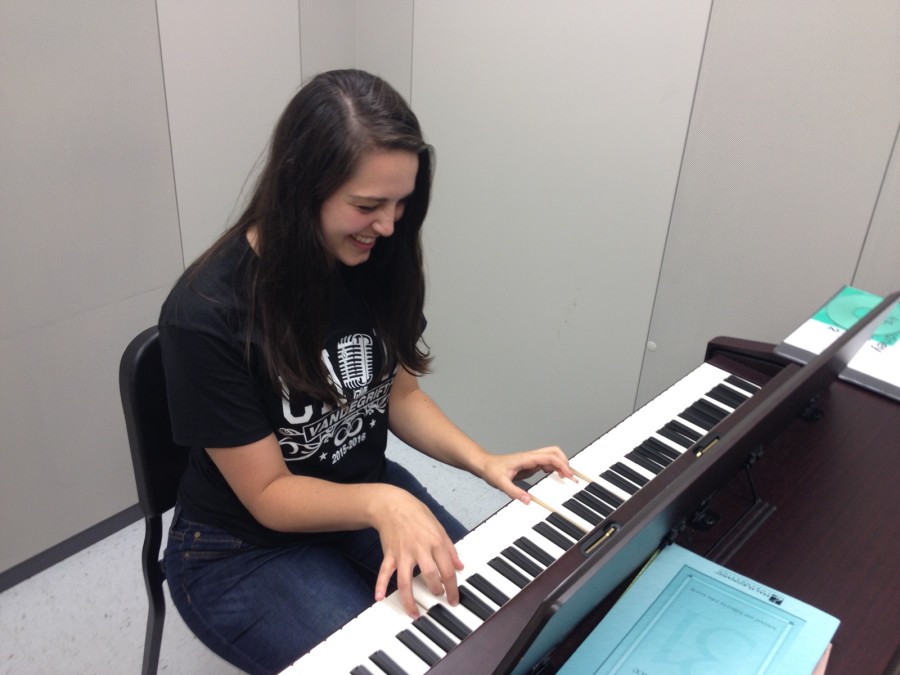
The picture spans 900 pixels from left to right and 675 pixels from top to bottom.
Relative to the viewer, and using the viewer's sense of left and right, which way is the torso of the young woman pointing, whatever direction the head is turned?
facing the viewer and to the right of the viewer

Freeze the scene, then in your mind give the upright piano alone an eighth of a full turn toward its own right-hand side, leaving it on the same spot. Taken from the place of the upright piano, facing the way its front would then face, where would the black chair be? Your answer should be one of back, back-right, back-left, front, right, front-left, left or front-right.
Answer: left

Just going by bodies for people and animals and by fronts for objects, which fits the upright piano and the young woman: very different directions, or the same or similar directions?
very different directions

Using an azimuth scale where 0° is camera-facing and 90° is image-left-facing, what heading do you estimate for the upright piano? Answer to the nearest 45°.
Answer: approximately 135°

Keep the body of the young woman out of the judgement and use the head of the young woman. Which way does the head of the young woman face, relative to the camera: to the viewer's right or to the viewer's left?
to the viewer's right

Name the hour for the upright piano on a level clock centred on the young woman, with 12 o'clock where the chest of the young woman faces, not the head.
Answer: The upright piano is roughly at 11 o'clock from the young woman.

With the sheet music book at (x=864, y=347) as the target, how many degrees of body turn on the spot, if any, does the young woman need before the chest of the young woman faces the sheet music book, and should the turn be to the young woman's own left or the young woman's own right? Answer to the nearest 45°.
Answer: approximately 45° to the young woman's own left

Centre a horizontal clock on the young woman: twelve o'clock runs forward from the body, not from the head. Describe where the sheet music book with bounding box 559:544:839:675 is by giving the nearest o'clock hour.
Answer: The sheet music book is roughly at 12 o'clock from the young woman.
